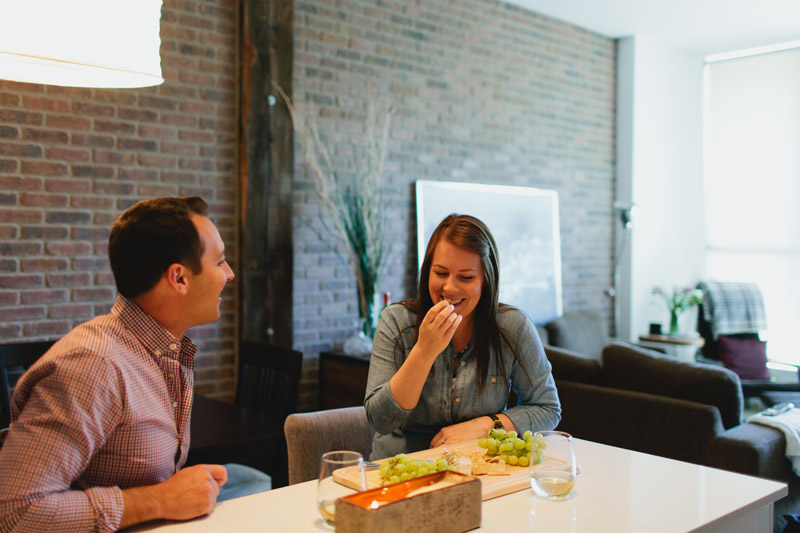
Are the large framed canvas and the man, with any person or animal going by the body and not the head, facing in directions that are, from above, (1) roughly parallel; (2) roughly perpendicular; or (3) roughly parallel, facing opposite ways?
roughly perpendicular

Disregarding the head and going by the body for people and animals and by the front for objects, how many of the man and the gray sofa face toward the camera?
0

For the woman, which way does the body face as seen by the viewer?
toward the camera

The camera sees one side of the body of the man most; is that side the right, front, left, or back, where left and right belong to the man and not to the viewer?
right

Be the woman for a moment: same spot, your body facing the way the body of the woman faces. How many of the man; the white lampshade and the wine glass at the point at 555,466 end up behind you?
0

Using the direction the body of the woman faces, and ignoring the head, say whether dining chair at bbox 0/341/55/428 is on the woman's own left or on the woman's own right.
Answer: on the woman's own right

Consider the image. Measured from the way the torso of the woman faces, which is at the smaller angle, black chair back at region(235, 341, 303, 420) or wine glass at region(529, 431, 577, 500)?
the wine glass

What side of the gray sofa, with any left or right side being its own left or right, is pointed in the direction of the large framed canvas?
left

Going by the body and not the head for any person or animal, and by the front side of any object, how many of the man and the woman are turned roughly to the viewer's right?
1

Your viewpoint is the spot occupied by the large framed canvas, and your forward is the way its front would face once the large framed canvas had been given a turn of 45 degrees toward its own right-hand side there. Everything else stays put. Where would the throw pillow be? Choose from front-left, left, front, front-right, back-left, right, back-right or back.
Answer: left

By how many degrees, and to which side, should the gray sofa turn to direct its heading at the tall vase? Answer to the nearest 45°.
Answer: approximately 45° to its left

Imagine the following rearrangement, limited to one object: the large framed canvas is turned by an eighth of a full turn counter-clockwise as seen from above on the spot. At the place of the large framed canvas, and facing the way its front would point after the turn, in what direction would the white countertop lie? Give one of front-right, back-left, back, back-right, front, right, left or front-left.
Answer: right

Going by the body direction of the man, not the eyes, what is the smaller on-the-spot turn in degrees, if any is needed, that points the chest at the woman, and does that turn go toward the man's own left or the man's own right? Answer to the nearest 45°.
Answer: approximately 45° to the man's own left

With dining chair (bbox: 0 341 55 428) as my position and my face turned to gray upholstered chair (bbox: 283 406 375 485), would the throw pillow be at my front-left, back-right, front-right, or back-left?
front-left

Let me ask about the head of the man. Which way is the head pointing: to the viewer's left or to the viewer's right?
to the viewer's right

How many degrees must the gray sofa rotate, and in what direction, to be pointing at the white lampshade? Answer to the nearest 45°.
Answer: approximately 180°
